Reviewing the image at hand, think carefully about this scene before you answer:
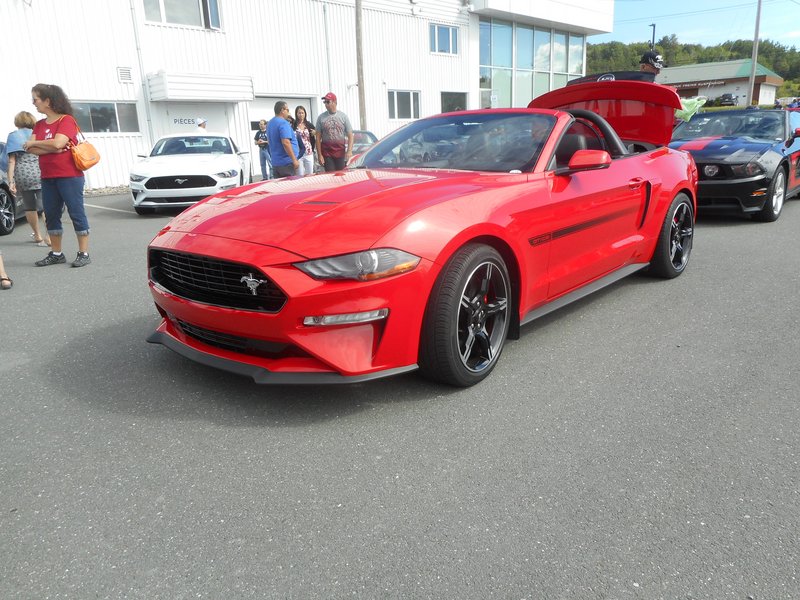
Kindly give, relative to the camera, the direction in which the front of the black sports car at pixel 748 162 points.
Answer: facing the viewer and to the left of the viewer

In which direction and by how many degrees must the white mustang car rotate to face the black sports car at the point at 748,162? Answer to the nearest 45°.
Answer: approximately 45° to its left

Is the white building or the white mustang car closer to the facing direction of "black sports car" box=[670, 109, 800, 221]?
the white mustang car

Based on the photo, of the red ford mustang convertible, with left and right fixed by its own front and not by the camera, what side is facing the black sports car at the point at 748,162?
back

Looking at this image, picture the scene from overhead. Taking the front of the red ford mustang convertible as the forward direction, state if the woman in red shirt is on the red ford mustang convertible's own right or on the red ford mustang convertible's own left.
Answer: on the red ford mustang convertible's own right

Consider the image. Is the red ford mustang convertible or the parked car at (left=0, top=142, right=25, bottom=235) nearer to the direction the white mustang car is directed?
the red ford mustang convertible

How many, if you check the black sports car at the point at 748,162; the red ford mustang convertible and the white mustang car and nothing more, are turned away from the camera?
0

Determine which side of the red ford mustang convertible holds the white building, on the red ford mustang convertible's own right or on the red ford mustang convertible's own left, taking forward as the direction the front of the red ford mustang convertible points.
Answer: on the red ford mustang convertible's own right

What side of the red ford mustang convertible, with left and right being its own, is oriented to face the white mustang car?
right

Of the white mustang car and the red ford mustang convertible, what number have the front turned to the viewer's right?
0

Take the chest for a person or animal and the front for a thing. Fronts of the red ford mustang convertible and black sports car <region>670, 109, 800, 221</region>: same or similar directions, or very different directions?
same or similar directions

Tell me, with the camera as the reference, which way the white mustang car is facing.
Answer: facing the viewer

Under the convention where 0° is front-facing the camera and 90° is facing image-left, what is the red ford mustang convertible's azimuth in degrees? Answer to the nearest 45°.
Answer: approximately 45°
